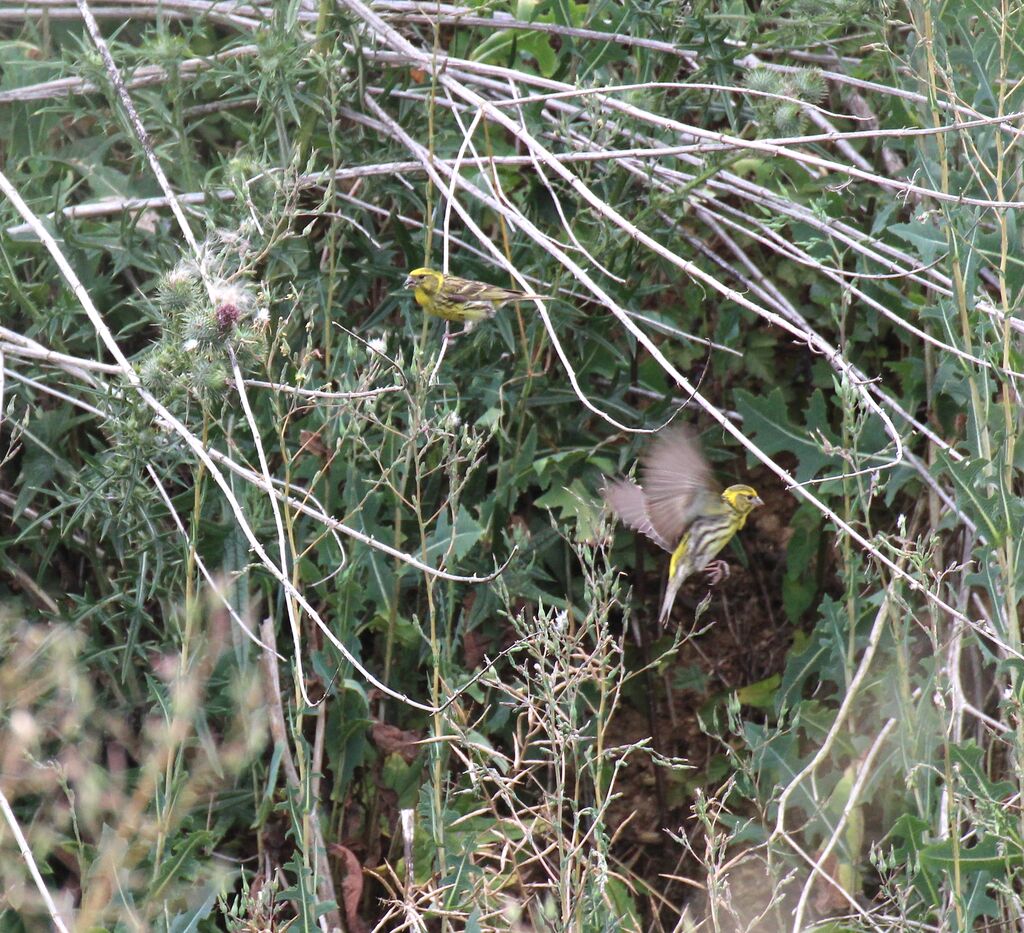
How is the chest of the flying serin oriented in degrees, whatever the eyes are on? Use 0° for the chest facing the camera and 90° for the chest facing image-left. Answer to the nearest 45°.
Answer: approximately 270°

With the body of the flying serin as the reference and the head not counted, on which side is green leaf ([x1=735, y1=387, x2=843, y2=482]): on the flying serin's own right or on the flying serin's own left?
on the flying serin's own left

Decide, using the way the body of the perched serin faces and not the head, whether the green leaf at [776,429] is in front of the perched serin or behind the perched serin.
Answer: behind

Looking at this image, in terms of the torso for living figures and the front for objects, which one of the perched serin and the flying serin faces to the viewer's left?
the perched serin

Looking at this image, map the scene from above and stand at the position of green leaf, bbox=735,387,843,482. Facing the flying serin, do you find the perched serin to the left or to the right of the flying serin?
right

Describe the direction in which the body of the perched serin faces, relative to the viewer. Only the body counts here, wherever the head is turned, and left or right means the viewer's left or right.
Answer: facing to the left of the viewer

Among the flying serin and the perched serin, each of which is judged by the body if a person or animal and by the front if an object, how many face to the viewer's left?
1
